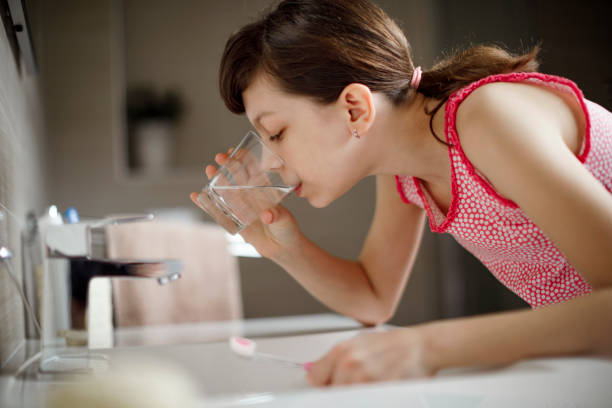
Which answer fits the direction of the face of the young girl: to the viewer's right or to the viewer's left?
to the viewer's left

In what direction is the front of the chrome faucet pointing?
to the viewer's right

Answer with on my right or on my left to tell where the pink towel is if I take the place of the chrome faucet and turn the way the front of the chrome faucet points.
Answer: on my left
